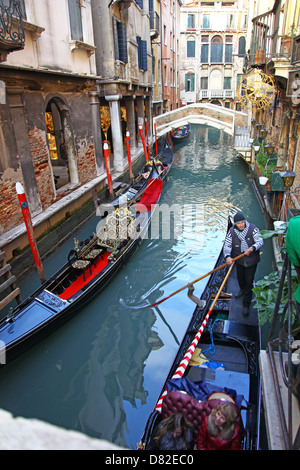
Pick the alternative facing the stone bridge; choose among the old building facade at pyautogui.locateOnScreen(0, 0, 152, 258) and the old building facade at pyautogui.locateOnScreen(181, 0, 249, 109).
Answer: the old building facade at pyautogui.locateOnScreen(181, 0, 249, 109)

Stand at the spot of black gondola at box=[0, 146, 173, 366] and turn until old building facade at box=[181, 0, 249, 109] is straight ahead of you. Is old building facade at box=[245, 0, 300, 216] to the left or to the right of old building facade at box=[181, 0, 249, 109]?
right

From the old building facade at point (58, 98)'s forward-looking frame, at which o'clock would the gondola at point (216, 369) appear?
The gondola is roughly at 1 o'clock from the old building facade.

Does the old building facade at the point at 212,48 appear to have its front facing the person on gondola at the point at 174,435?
yes

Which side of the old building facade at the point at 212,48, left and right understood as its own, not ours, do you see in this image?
front

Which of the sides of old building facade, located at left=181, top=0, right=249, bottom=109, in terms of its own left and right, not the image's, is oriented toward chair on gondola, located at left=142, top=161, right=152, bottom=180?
front
